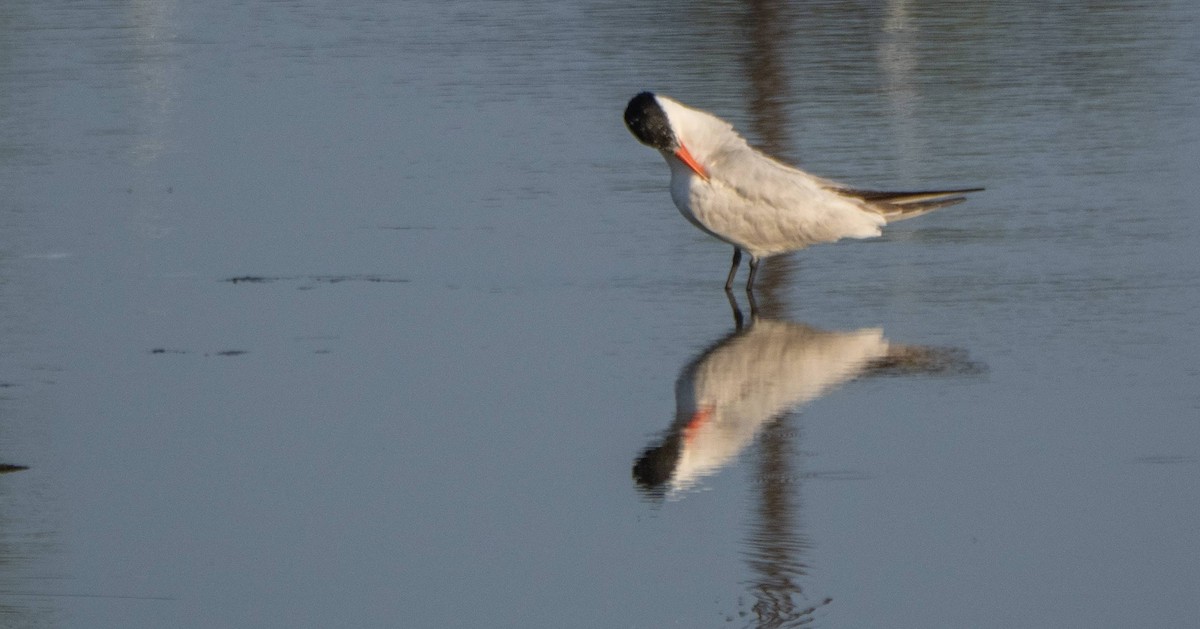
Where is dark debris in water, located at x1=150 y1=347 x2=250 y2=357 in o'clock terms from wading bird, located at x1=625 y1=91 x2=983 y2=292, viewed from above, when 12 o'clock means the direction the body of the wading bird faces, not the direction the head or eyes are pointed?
The dark debris in water is roughly at 11 o'clock from the wading bird.

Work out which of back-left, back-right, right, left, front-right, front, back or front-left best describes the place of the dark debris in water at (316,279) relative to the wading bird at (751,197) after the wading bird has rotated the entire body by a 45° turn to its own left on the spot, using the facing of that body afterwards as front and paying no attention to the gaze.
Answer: front-right

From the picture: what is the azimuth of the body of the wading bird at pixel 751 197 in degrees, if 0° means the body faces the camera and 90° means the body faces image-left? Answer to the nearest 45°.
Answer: approximately 90°
